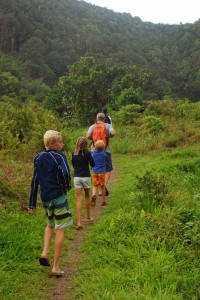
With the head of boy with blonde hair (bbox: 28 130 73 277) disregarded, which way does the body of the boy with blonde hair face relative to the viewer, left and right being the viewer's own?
facing away from the viewer and to the right of the viewer

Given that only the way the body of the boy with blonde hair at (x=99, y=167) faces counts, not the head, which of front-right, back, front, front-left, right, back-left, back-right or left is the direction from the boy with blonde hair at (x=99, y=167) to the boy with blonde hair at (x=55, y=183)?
back

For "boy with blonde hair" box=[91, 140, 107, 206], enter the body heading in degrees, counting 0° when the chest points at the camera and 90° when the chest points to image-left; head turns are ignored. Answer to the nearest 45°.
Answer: approximately 180°

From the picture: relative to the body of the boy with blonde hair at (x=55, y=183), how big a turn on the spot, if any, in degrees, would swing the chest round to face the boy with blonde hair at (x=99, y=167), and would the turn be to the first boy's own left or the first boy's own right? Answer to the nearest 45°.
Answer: approximately 45° to the first boy's own left

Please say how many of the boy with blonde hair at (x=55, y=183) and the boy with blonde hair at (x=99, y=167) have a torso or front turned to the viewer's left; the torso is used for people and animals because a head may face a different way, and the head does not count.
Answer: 0
